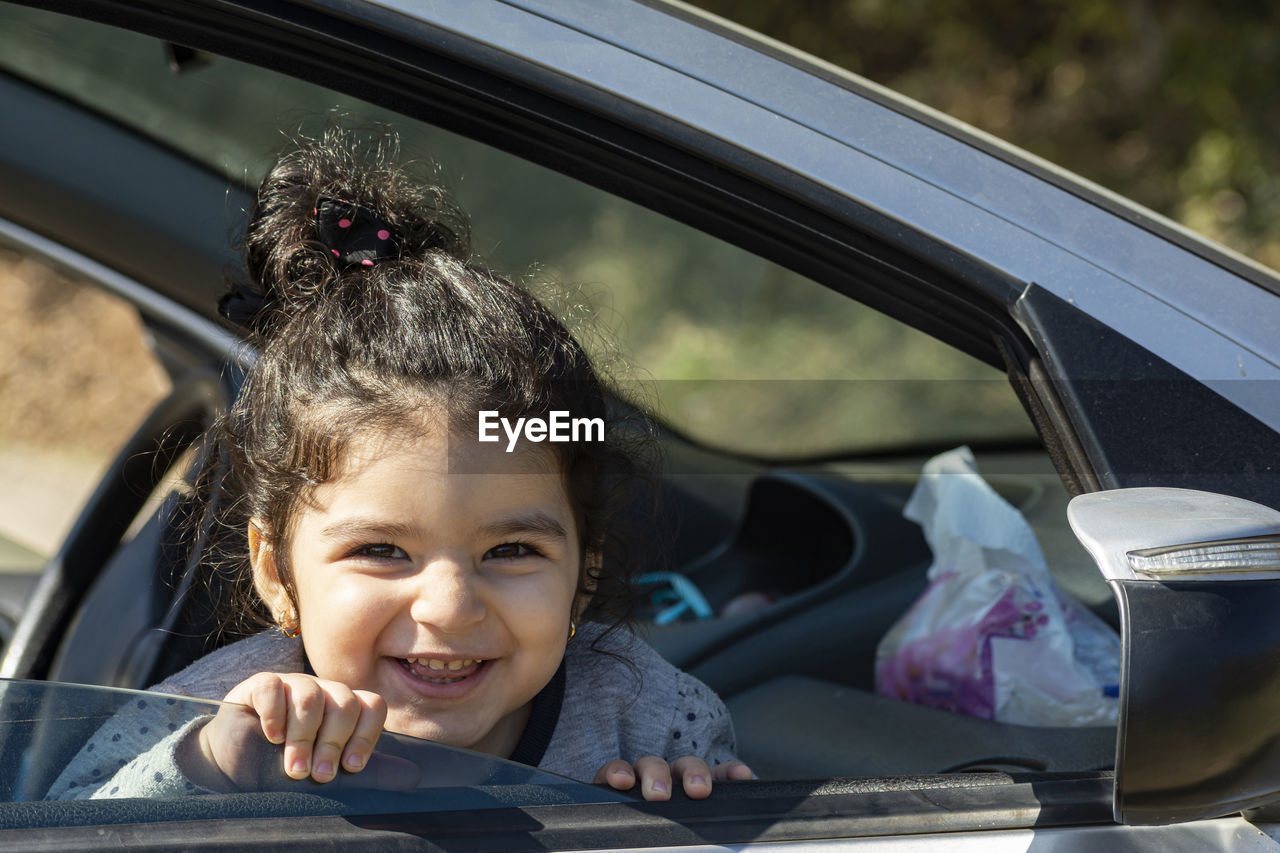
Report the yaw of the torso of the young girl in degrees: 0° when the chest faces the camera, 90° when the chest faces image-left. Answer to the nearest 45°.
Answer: approximately 0°

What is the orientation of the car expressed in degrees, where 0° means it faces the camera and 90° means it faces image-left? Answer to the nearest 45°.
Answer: approximately 270°

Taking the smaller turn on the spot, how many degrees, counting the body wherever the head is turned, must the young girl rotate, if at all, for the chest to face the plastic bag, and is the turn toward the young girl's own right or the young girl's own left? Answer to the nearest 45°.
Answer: approximately 135° to the young girl's own left
